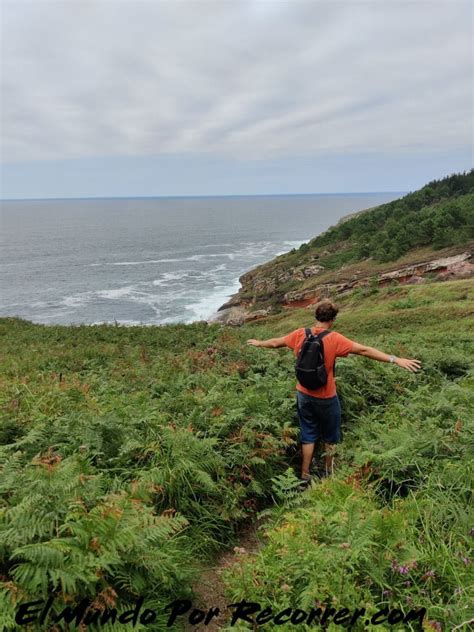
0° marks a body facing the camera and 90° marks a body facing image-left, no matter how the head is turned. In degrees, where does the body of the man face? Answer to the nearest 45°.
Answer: approximately 225°

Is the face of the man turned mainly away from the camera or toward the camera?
away from the camera
